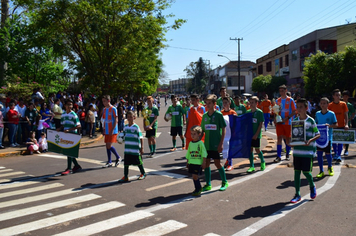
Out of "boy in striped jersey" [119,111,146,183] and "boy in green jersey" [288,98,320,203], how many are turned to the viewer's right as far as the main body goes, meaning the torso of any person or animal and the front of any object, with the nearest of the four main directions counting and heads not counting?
0

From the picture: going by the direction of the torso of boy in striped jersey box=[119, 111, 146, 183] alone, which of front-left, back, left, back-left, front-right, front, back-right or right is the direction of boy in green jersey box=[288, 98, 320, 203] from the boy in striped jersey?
left

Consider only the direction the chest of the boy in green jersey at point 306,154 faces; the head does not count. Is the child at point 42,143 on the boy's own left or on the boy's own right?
on the boy's own right

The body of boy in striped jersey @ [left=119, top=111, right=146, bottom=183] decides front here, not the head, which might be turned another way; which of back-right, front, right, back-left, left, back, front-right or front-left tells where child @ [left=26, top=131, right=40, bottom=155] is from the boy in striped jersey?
right

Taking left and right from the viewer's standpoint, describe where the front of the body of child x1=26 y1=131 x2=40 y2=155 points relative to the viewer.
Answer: facing the viewer and to the right of the viewer

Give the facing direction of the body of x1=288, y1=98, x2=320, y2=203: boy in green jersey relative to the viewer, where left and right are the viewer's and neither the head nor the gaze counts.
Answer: facing the viewer and to the left of the viewer

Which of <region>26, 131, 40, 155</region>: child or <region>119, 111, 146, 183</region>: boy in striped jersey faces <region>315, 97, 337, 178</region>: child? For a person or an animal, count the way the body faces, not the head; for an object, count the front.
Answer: <region>26, 131, 40, 155</region>: child

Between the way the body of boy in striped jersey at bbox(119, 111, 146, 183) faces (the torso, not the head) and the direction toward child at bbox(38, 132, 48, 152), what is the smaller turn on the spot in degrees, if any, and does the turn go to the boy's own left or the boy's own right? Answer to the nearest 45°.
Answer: approximately 90° to the boy's own right

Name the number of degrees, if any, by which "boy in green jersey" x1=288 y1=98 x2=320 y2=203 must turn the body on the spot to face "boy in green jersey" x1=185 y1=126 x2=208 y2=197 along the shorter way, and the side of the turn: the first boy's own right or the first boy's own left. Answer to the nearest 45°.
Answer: approximately 45° to the first boy's own right

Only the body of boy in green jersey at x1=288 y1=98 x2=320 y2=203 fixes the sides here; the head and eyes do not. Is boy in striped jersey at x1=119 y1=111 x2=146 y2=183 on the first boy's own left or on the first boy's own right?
on the first boy's own right

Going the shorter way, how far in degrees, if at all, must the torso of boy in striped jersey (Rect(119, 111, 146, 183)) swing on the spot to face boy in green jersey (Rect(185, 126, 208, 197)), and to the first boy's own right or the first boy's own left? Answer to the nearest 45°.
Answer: approximately 90° to the first boy's own left

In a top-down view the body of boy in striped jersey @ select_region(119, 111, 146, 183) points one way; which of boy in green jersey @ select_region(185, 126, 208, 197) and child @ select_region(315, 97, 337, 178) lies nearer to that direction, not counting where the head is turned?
the boy in green jersey

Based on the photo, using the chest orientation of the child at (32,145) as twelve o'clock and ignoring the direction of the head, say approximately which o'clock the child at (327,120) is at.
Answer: the child at (327,120) is roughly at 12 o'clock from the child at (32,145).

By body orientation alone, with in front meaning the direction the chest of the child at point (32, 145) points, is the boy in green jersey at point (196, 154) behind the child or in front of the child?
in front
